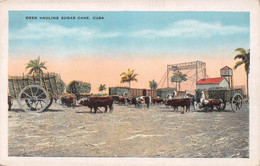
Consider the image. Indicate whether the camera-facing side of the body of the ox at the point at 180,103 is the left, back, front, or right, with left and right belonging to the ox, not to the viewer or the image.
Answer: left

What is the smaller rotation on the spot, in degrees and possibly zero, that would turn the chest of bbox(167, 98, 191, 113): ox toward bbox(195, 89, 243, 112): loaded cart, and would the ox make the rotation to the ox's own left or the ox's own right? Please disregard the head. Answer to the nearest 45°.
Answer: approximately 180°

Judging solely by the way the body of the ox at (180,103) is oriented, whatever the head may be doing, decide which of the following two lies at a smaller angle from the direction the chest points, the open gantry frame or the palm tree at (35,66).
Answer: the palm tree
